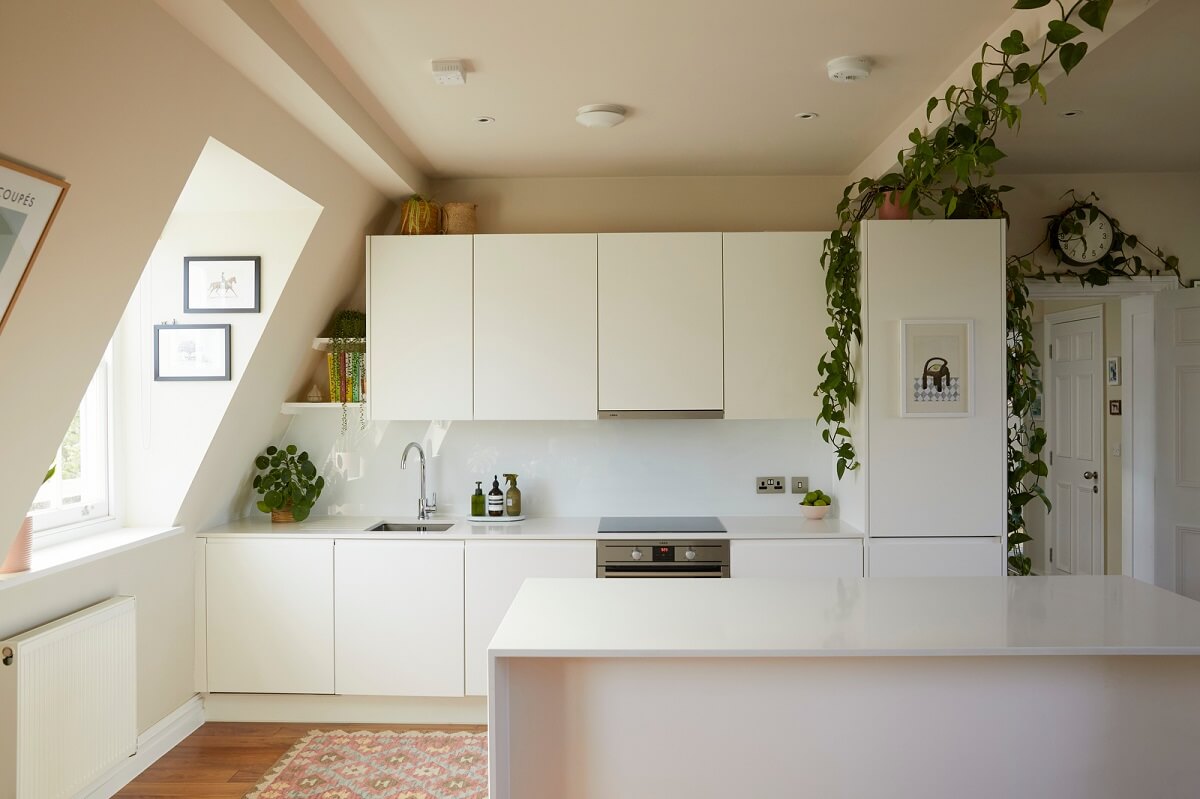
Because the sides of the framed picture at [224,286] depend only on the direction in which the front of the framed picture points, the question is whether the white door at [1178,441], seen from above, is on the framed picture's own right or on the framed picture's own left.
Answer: on the framed picture's own left

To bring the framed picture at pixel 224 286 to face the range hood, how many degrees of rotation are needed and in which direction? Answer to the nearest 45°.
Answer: approximately 90° to its left

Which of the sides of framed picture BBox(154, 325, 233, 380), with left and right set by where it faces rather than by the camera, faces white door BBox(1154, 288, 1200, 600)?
left

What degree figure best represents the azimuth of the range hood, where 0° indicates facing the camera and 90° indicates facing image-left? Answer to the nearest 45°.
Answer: approximately 0°

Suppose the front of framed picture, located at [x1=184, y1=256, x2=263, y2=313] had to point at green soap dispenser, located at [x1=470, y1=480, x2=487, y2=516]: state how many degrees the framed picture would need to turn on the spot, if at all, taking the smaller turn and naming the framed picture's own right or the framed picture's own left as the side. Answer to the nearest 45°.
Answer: approximately 90° to the framed picture's own left

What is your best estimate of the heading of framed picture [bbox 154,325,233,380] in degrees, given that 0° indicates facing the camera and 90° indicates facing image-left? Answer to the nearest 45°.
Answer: approximately 0°

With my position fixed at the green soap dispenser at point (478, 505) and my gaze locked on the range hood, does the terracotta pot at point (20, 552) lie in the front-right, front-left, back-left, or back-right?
back-right

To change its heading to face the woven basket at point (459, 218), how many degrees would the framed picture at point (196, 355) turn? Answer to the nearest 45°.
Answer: approximately 90° to its left
